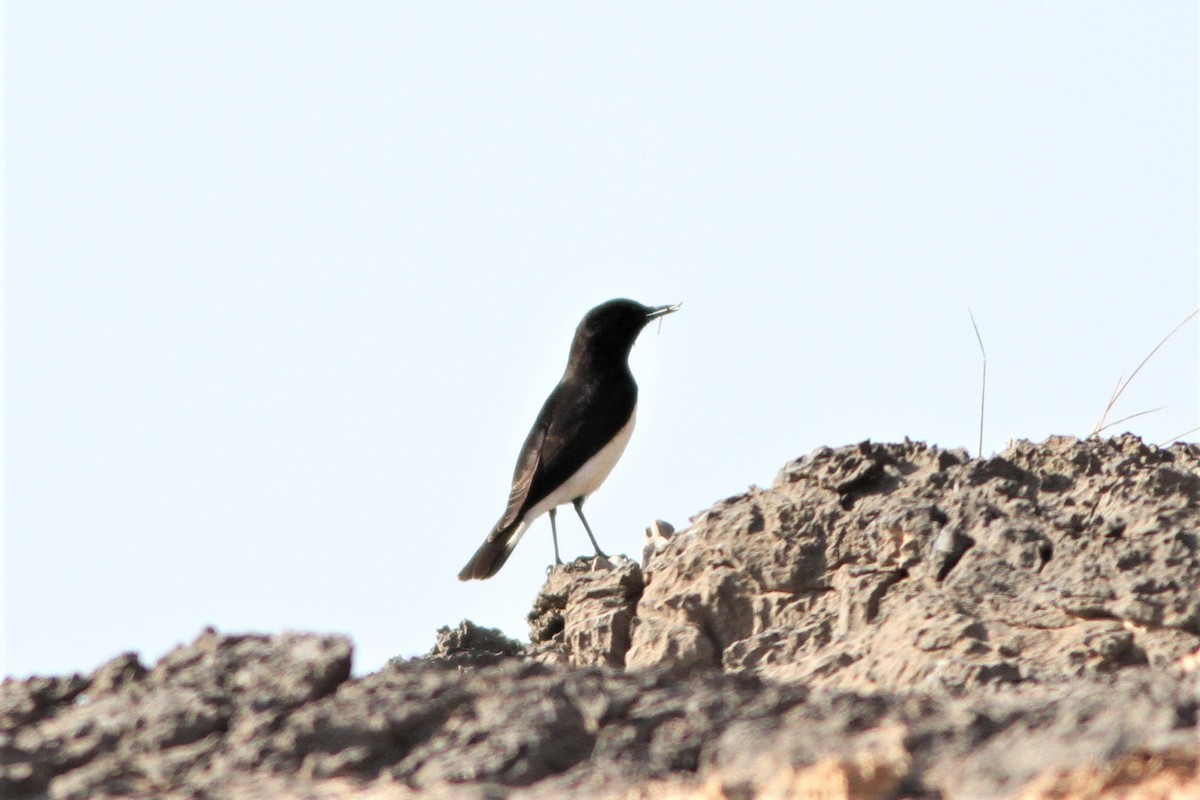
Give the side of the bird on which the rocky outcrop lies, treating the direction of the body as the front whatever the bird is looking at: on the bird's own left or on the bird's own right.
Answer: on the bird's own right

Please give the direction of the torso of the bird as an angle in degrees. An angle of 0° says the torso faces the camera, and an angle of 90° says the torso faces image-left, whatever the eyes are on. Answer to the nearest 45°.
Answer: approximately 270°
